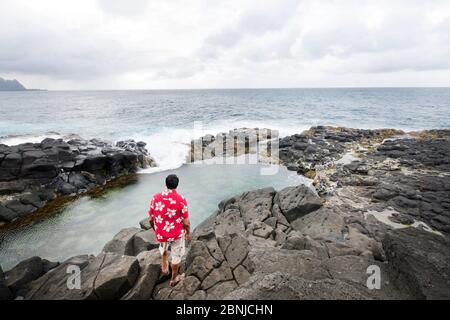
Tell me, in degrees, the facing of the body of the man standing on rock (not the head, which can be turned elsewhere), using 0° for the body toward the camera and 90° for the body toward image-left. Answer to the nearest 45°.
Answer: approximately 180°
